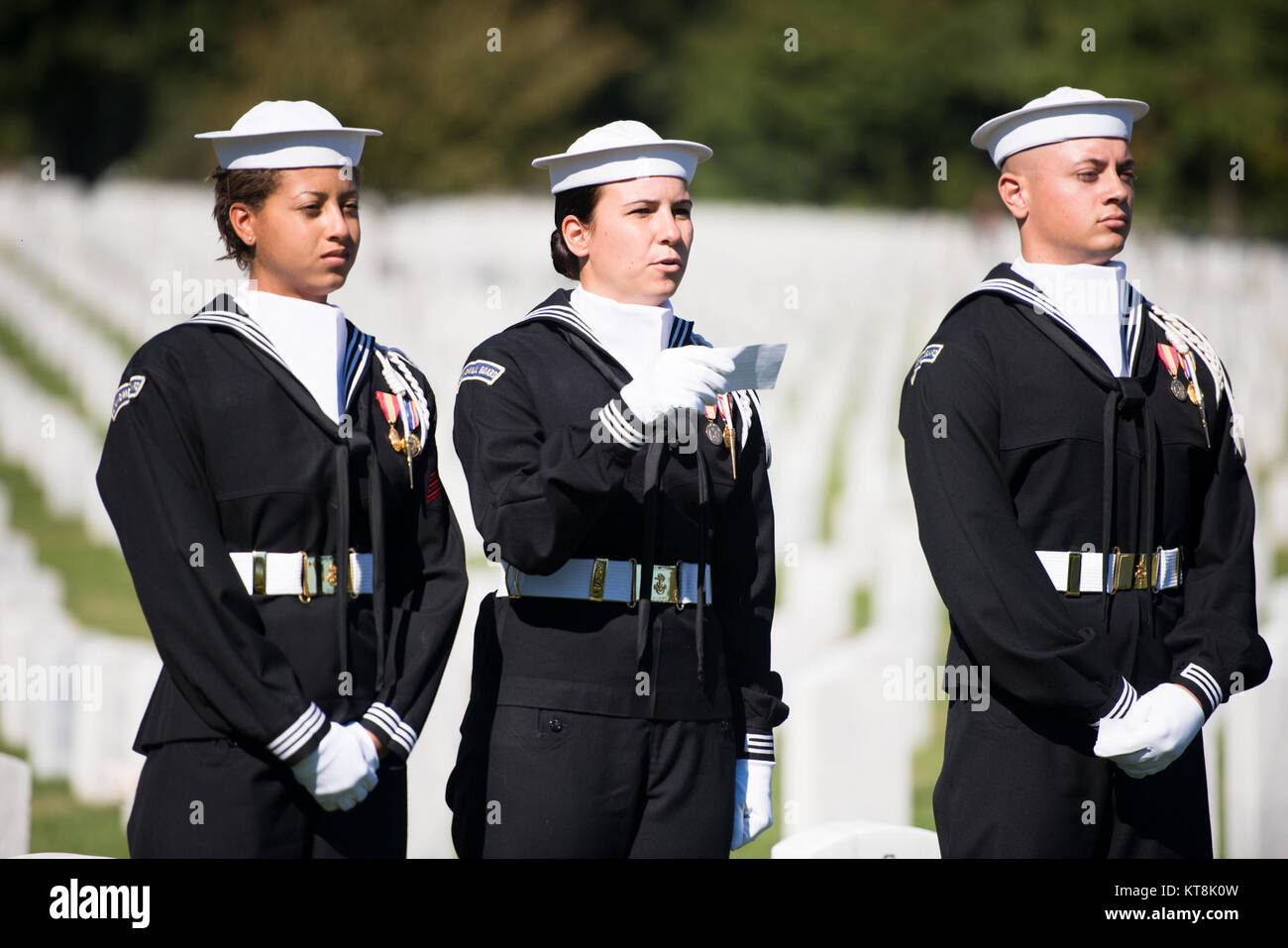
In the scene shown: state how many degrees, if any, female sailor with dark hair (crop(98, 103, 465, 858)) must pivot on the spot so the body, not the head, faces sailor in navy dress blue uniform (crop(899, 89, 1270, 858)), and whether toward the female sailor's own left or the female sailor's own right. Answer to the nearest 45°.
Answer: approximately 45° to the female sailor's own left

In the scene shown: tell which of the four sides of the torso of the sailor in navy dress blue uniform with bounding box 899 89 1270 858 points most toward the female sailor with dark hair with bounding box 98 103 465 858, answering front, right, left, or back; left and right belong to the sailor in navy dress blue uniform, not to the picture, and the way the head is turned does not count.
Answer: right

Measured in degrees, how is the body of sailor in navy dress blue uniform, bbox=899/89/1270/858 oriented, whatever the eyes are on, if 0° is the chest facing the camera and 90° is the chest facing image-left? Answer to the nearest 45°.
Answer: approximately 315°

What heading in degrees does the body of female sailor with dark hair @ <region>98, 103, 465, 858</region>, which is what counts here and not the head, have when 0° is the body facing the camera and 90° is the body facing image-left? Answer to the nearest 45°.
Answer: approximately 315°
